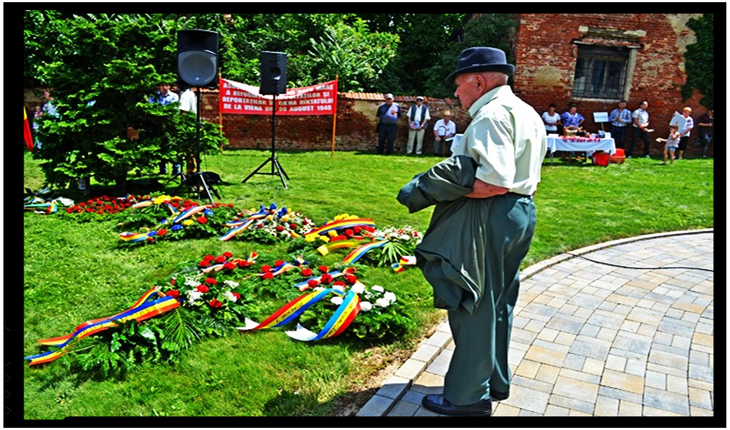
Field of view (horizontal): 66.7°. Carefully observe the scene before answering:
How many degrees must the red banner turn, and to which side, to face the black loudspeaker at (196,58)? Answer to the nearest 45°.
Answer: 0° — it already faces it

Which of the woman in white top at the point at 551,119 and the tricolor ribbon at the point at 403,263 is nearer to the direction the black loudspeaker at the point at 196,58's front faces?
the tricolor ribbon

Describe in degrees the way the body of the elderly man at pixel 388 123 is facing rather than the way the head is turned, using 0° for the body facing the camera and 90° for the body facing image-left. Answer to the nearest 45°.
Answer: approximately 0°

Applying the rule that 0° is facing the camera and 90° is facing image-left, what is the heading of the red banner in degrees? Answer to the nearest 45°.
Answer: approximately 0°

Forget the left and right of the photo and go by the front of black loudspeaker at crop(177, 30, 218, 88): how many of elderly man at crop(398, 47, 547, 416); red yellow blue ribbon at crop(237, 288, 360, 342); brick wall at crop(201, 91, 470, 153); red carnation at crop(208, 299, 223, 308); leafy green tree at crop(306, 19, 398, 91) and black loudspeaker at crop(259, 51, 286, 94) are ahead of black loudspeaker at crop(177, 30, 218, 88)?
3

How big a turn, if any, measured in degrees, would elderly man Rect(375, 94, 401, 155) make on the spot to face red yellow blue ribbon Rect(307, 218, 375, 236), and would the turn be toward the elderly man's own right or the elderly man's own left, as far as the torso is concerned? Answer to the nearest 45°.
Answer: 0° — they already face it

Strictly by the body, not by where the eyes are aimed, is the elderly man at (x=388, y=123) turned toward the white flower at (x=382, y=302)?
yes

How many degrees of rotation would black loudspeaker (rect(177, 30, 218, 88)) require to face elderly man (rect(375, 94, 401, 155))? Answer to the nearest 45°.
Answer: approximately 135° to its left

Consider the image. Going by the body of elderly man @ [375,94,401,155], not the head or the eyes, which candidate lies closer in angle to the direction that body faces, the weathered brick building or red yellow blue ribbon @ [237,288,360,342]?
the red yellow blue ribbon
